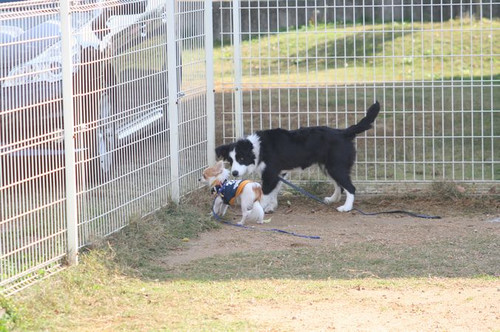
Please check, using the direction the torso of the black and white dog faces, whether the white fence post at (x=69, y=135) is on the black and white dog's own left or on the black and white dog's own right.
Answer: on the black and white dog's own left

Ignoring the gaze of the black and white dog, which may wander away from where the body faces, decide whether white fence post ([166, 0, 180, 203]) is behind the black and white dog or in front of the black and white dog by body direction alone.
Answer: in front

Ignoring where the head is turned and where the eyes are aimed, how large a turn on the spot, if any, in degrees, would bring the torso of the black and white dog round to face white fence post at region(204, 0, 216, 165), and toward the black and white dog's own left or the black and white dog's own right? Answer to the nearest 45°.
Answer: approximately 45° to the black and white dog's own right

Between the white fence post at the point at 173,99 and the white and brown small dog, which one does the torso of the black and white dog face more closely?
the white fence post

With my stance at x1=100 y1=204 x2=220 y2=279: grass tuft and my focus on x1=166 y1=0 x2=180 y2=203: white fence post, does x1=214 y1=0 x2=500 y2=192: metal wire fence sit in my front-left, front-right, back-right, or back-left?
front-right

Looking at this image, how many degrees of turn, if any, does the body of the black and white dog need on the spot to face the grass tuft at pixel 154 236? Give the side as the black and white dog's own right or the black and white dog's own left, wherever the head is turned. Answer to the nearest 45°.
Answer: approximately 45° to the black and white dog's own left

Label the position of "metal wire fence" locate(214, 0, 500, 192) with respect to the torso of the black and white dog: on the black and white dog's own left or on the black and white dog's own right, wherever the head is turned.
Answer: on the black and white dog's own right

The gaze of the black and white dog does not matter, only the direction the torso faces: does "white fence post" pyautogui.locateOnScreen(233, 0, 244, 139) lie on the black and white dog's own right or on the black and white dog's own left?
on the black and white dog's own right

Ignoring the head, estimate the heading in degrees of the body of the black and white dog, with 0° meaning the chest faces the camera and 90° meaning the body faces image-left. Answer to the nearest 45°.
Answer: approximately 90°

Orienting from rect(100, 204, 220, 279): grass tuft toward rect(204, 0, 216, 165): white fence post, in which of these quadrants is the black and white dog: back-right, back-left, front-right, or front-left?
front-right
